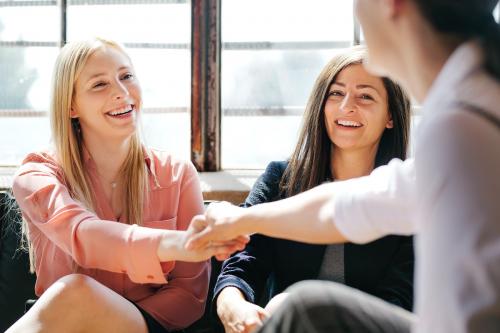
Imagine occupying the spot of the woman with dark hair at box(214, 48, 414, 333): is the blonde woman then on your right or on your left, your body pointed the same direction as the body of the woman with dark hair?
on your right

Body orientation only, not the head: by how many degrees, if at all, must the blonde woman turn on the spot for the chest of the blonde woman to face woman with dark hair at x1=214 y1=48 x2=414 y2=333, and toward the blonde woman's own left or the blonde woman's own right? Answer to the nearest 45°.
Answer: approximately 45° to the blonde woman's own left

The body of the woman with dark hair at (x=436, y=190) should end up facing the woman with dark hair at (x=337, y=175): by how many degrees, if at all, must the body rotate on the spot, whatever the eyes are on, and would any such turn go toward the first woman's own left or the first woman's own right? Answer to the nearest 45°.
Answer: approximately 45° to the first woman's own right

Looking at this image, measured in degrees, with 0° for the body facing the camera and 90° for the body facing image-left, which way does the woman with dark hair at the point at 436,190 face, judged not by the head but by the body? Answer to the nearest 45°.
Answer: approximately 135°

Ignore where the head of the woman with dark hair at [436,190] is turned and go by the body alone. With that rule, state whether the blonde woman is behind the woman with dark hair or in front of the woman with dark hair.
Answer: in front

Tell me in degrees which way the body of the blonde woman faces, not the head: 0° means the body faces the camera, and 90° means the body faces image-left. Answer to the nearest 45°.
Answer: approximately 315°

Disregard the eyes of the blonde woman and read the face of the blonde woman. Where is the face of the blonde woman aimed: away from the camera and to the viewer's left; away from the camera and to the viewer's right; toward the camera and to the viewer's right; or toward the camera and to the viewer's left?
toward the camera and to the viewer's right

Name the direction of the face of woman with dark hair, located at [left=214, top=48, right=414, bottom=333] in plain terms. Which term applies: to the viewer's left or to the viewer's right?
to the viewer's right

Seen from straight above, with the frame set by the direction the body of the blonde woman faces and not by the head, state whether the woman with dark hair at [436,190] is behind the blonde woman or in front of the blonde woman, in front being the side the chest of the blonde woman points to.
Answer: in front

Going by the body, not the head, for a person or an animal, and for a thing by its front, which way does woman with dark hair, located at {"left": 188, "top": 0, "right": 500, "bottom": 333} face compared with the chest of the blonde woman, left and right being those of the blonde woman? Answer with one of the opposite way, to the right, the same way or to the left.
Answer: the opposite way

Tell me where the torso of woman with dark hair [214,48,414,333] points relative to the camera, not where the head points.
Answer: toward the camera

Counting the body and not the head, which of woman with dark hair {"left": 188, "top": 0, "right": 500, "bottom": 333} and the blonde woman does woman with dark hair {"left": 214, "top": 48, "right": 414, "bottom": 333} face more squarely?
the woman with dark hair

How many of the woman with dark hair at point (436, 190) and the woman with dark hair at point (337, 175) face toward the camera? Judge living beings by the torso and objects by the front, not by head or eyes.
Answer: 1
